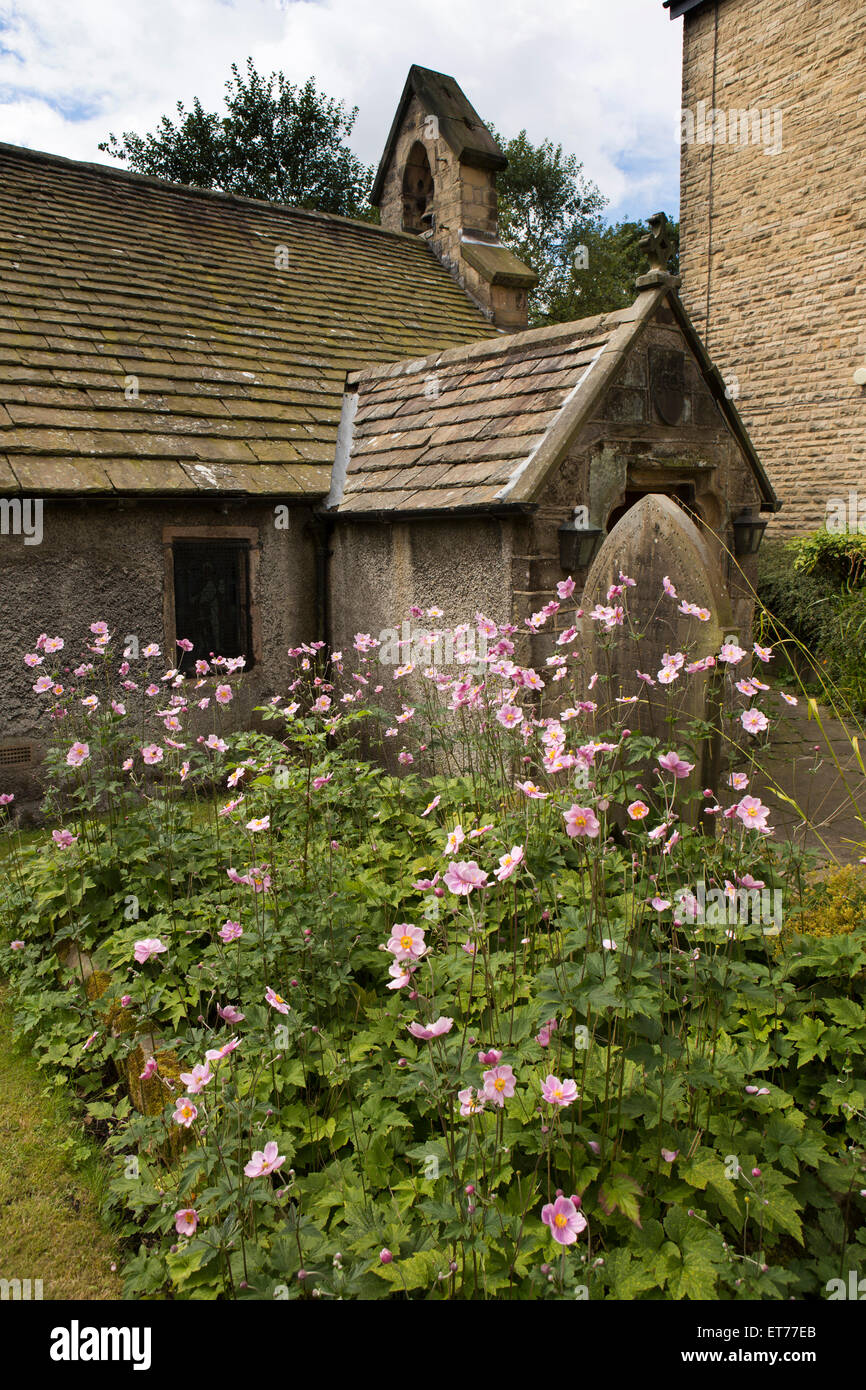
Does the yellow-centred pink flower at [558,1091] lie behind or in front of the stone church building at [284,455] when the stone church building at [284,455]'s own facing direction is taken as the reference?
in front

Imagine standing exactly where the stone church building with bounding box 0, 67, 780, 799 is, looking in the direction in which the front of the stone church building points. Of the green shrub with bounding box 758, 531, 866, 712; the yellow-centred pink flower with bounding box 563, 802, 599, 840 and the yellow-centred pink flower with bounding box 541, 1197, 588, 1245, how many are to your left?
1

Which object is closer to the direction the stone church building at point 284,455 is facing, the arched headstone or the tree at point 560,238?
the arched headstone

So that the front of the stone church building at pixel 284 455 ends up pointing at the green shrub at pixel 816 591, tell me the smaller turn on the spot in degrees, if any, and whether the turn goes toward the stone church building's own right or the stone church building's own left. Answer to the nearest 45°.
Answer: approximately 90° to the stone church building's own left

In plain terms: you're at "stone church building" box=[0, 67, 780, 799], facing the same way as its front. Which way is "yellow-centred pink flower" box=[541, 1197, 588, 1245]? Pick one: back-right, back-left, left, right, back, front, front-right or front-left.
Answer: front-right

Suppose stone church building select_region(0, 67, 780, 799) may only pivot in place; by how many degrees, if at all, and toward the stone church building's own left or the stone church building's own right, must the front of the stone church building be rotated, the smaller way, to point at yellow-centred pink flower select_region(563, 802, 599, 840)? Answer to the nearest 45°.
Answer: approximately 45° to the stone church building's own right

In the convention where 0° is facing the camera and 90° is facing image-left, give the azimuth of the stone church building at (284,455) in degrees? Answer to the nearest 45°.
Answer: approximately 315°

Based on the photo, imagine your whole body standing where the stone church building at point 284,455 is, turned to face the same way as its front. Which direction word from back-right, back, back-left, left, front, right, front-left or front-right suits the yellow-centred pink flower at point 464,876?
front-right

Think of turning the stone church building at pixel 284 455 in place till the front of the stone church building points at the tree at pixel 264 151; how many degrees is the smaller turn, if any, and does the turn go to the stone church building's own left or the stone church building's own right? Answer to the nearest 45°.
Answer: approximately 135° to the stone church building's own left
